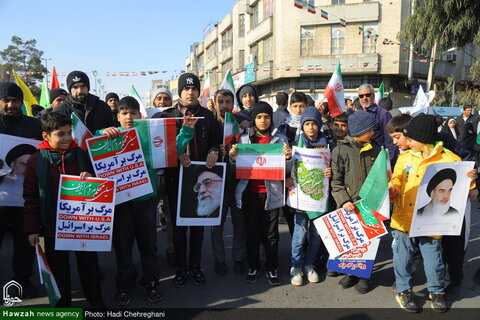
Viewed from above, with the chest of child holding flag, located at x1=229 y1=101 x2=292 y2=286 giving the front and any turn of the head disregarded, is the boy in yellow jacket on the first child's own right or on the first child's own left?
on the first child's own left

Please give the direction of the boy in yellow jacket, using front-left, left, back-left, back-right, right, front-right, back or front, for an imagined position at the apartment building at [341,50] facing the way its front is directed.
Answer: front-left

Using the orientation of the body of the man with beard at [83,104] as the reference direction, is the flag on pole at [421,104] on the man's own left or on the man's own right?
on the man's own left

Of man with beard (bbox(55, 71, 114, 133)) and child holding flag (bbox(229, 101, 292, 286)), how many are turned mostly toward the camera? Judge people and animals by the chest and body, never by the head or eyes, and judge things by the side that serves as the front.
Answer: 2

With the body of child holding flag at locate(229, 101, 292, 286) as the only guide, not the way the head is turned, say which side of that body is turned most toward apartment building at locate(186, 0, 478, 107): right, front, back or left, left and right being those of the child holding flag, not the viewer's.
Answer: back

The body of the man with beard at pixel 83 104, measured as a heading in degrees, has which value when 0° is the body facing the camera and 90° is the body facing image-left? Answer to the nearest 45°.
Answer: approximately 0°

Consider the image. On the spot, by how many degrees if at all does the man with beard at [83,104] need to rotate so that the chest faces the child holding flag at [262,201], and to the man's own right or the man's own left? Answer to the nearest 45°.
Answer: approximately 45° to the man's own left

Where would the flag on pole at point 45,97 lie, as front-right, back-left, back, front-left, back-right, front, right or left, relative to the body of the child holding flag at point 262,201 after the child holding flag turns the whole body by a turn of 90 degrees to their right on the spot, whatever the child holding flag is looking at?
front-right

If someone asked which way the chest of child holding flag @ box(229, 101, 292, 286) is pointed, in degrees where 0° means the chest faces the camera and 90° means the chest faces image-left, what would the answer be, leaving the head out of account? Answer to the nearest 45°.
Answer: approximately 0°

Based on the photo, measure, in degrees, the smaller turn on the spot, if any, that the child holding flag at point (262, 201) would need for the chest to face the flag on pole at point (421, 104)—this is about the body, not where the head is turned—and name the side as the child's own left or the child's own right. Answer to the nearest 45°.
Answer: approximately 135° to the child's own left

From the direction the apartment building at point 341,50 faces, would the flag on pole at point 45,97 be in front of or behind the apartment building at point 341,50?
in front

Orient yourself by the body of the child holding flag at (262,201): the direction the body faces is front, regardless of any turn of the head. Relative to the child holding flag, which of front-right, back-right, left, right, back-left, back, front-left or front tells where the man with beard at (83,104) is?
right
